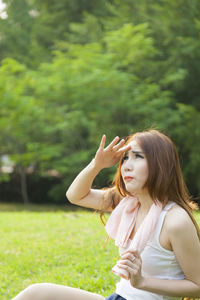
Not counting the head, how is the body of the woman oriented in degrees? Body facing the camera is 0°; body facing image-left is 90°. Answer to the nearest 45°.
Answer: approximately 45°
